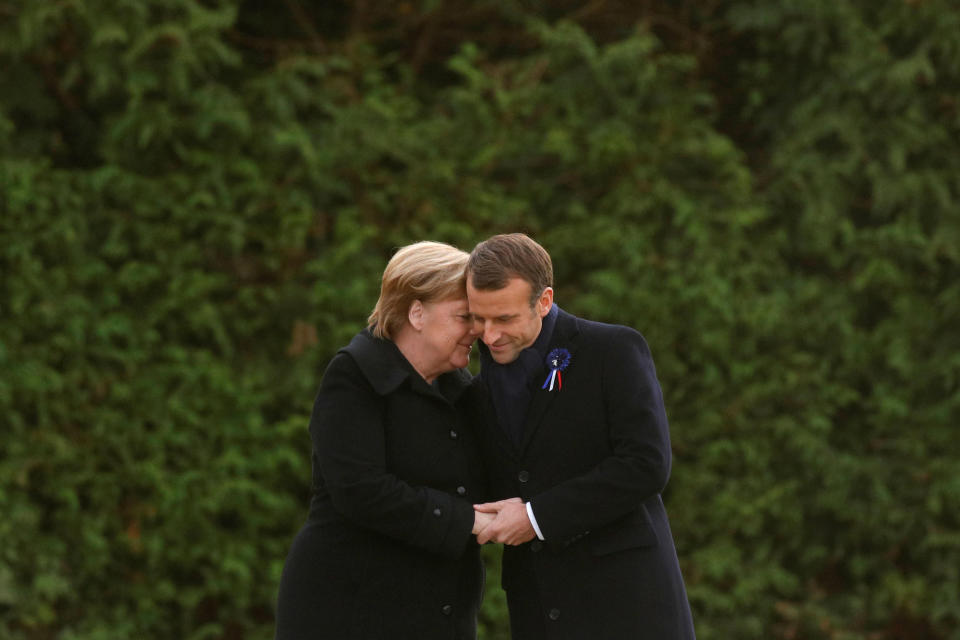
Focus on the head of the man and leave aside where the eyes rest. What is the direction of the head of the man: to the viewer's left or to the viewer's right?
to the viewer's left

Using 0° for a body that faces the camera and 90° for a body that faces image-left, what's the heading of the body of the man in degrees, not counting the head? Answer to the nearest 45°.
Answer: approximately 45°

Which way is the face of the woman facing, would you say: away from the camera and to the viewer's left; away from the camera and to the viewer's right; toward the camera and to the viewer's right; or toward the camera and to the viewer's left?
toward the camera and to the viewer's right
